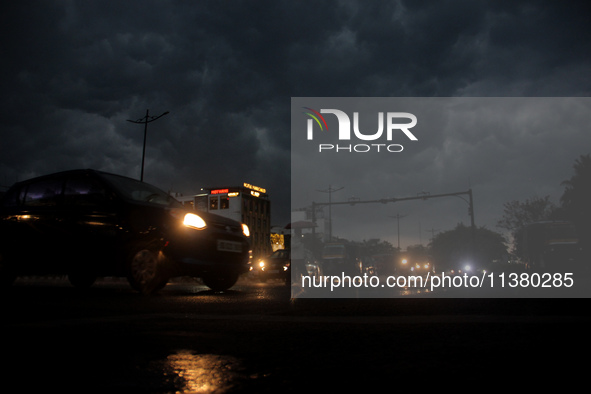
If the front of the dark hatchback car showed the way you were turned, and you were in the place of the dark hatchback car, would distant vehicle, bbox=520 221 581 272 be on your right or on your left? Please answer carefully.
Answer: on your left

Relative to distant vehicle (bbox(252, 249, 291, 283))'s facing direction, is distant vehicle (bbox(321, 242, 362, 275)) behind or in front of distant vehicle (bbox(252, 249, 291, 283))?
behind

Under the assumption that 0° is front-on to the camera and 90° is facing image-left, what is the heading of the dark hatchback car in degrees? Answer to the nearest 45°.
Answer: approximately 315°

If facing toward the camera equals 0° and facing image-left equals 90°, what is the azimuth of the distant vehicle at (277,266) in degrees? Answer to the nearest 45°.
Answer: approximately 45°

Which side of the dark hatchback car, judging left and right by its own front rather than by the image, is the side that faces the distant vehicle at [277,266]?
left

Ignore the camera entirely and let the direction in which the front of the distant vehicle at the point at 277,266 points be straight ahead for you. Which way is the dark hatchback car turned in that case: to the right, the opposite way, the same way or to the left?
to the left

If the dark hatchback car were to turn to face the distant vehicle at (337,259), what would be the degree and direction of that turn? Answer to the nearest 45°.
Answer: approximately 90° to its left
